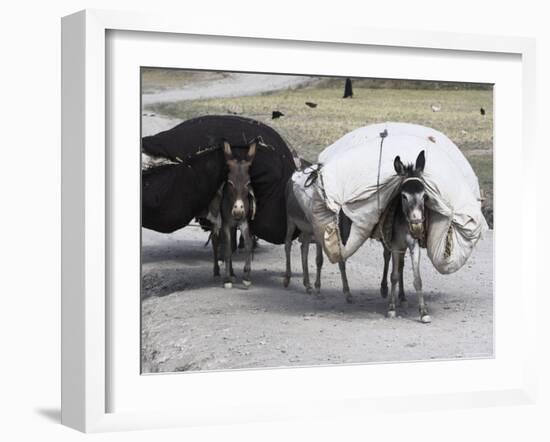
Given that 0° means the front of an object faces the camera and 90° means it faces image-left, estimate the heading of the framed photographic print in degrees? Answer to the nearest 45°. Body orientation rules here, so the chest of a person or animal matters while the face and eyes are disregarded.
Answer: approximately 315°
